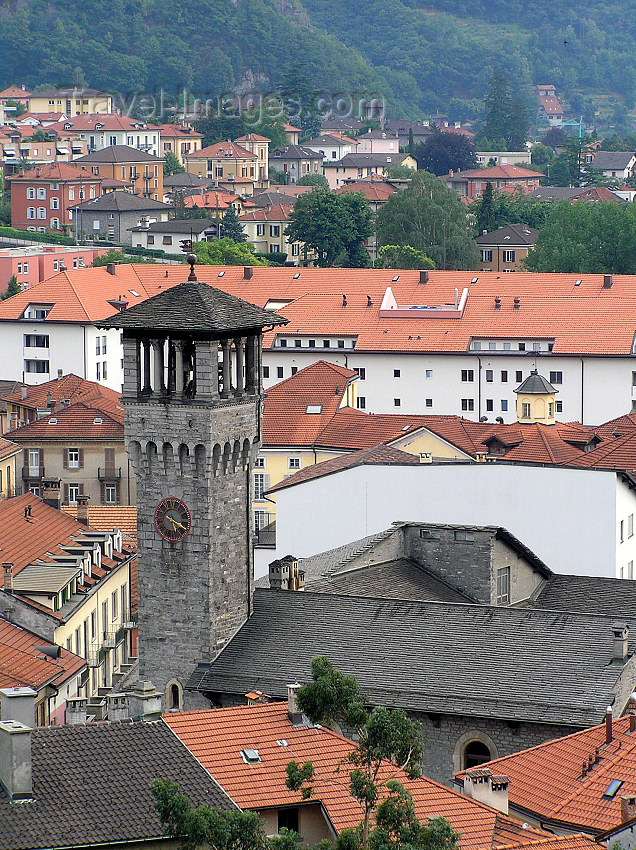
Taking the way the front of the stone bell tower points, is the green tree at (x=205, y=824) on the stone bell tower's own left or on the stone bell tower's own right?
on the stone bell tower's own left

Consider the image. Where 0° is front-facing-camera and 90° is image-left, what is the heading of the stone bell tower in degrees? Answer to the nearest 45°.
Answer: approximately 45°

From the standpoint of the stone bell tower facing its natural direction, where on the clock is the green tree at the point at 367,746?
The green tree is roughly at 10 o'clock from the stone bell tower.
